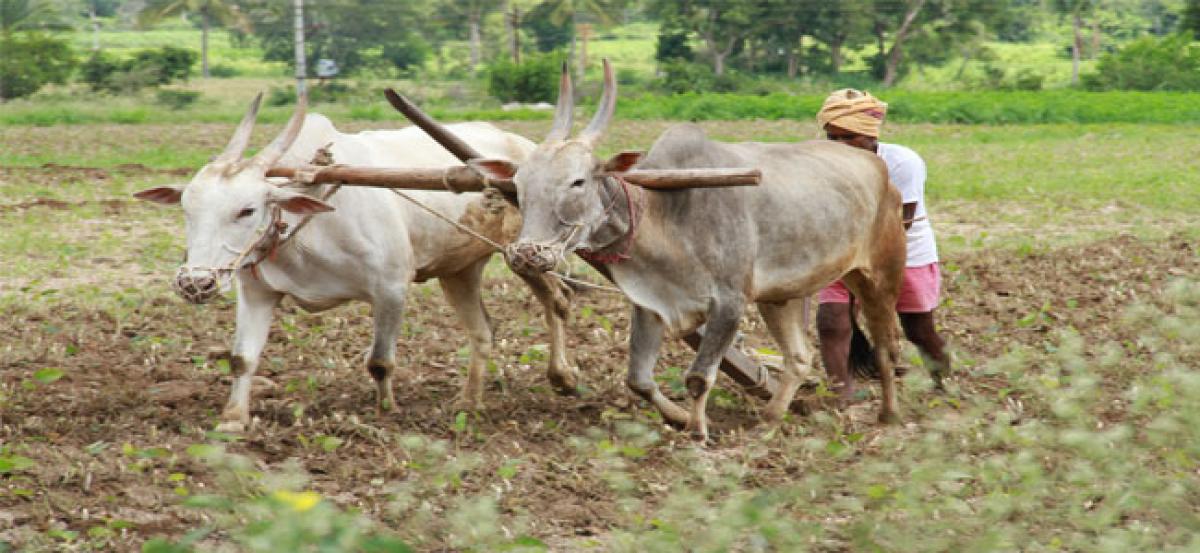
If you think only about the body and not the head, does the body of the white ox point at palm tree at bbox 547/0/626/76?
no

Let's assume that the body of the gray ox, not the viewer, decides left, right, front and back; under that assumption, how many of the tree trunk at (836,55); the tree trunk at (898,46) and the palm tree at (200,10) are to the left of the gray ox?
0

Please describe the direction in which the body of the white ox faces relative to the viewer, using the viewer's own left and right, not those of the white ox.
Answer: facing the viewer and to the left of the viewer

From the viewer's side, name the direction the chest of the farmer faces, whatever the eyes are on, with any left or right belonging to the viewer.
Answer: facing to the left of the viewer

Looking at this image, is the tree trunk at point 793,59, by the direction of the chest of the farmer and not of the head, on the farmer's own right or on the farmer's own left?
on the farmer's own right

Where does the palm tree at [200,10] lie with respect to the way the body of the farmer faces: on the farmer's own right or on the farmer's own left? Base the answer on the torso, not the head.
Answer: on the farmer's own right

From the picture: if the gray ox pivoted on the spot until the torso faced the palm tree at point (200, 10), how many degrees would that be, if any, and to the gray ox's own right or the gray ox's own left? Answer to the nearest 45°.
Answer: approximately 135° to the gray ox's own right

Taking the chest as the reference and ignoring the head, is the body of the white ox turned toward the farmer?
no

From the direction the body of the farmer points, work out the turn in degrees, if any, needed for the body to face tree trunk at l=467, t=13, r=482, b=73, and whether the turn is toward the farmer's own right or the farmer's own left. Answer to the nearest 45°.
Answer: approximately 90° to the farmer's own right

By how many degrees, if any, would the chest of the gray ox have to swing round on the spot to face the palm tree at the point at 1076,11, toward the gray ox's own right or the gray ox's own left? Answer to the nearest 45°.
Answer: approximately 135° to the gray ox's own right

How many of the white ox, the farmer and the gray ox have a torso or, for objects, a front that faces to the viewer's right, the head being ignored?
0

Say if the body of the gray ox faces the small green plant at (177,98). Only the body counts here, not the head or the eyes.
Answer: no

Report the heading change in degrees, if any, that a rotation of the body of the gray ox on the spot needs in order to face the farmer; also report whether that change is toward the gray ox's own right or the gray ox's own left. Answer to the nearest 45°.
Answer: approximately 180°

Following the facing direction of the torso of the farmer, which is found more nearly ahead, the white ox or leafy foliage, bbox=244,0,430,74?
the white ox

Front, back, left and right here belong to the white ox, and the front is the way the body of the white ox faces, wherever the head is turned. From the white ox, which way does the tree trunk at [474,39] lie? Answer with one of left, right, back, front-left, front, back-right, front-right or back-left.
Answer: back-right

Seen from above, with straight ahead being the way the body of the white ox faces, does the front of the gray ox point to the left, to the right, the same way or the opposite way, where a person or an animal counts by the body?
the same way

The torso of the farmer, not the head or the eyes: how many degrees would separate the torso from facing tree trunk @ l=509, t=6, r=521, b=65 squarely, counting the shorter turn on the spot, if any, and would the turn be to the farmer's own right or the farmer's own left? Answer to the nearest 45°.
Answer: approximately 90° to the farmer's own right

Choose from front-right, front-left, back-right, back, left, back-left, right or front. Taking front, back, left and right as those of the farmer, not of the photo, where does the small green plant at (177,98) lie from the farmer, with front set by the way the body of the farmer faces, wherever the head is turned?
front-right

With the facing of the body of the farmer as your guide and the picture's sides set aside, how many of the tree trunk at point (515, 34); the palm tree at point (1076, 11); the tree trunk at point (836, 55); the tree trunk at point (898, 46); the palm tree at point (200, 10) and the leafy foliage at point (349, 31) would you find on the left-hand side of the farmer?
0

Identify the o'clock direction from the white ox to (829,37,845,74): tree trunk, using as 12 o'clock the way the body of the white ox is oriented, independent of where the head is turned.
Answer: The tree trunk is roughly at 5 o'clock from the white ox.
